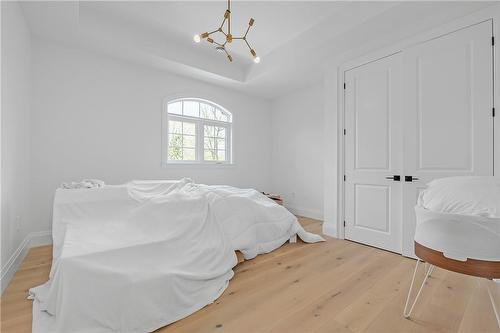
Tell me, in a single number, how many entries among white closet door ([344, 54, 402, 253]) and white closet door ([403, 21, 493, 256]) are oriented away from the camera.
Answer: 0

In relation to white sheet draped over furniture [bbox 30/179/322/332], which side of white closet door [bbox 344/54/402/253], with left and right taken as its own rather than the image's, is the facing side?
front

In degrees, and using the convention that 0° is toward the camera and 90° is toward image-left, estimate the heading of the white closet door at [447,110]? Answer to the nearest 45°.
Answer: approximately 45°

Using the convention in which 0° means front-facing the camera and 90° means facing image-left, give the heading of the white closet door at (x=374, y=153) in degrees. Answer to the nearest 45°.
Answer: approximately 45°

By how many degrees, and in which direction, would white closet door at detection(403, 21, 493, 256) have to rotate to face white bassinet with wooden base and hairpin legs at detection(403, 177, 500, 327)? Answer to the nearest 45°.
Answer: approximately 45° to its left

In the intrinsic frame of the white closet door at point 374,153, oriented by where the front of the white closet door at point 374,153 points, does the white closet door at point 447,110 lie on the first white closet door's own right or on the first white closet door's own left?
on the first white closet door's own left

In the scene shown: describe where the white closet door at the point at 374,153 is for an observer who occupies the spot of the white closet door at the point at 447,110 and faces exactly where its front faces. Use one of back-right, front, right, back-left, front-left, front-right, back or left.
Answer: front-right

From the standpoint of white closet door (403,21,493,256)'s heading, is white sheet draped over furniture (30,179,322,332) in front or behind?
in front

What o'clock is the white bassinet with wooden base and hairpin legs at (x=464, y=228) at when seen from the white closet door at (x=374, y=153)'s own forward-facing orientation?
The white bassinet with wooden base and hairpin legs is roughly at 10 o'clock from the white closet door.
